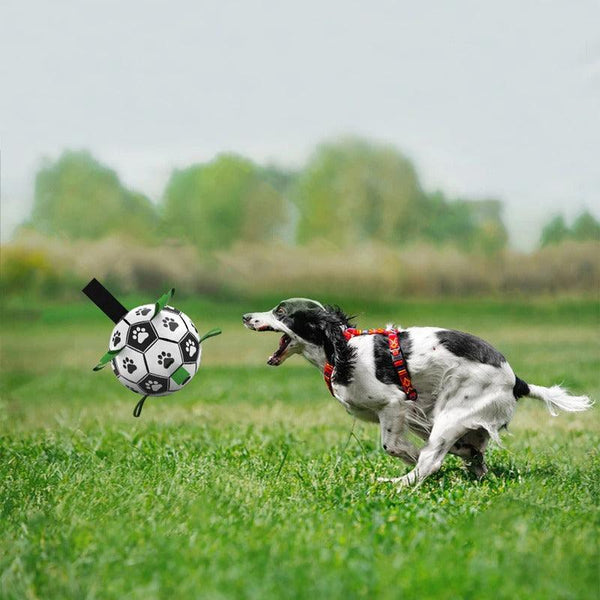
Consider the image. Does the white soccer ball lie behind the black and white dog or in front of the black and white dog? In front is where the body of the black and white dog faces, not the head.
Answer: in front

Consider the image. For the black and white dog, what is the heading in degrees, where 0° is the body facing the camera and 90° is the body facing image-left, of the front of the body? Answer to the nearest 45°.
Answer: approximately 90°

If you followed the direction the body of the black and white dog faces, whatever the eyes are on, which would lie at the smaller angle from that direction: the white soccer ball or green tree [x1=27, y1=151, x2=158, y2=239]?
the white soccer ball

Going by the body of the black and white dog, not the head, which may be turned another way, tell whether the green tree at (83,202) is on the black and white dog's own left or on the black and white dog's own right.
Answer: on the black and white dog's own right
